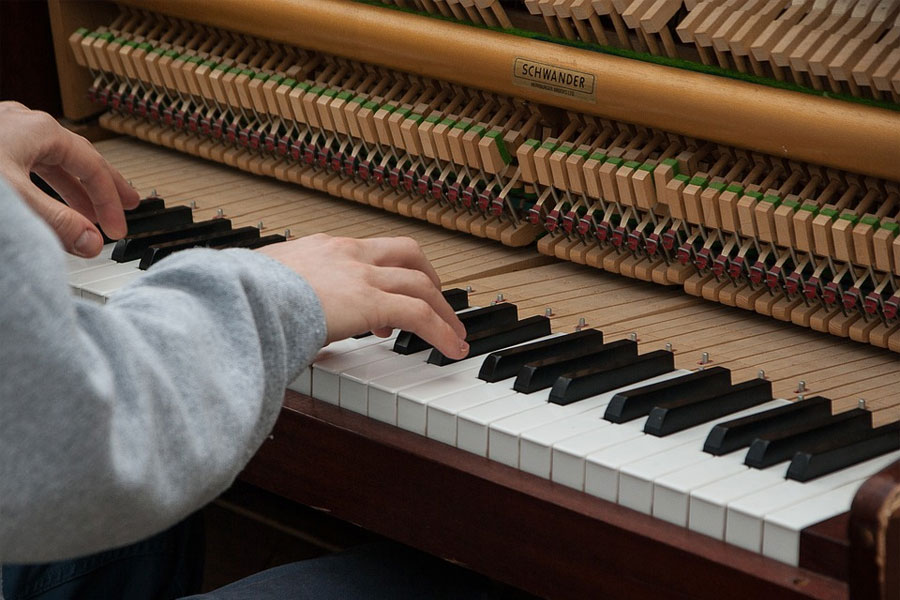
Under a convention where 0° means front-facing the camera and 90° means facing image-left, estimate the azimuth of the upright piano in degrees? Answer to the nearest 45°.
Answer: approximately 45°
